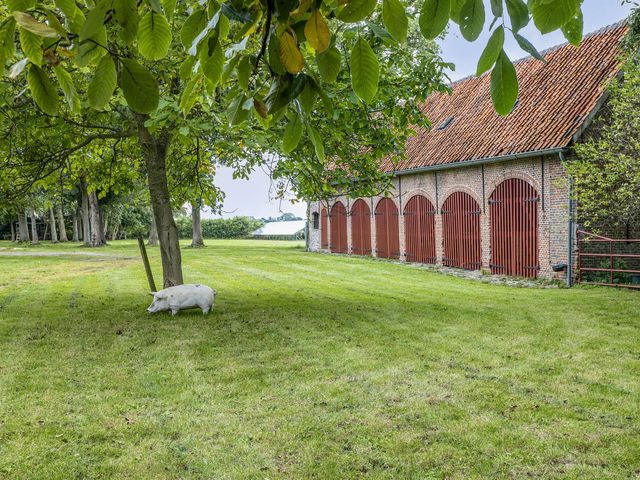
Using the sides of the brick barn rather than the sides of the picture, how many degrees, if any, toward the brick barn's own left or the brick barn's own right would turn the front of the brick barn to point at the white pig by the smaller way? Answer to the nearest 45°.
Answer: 0° — it already faces it

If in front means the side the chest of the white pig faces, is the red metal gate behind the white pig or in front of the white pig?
behind

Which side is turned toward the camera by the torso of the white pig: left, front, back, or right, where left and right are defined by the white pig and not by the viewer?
left

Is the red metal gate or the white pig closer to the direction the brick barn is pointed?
the white pig
